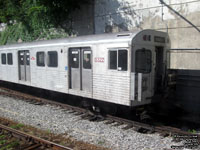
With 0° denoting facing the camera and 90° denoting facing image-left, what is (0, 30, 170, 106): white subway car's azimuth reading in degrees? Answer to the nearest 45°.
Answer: approximately 315°

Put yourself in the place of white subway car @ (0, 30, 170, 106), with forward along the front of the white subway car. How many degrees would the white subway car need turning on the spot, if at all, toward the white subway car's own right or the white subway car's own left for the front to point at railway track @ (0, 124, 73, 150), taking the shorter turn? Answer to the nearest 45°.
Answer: approximately 90° to the white subway car's own right
